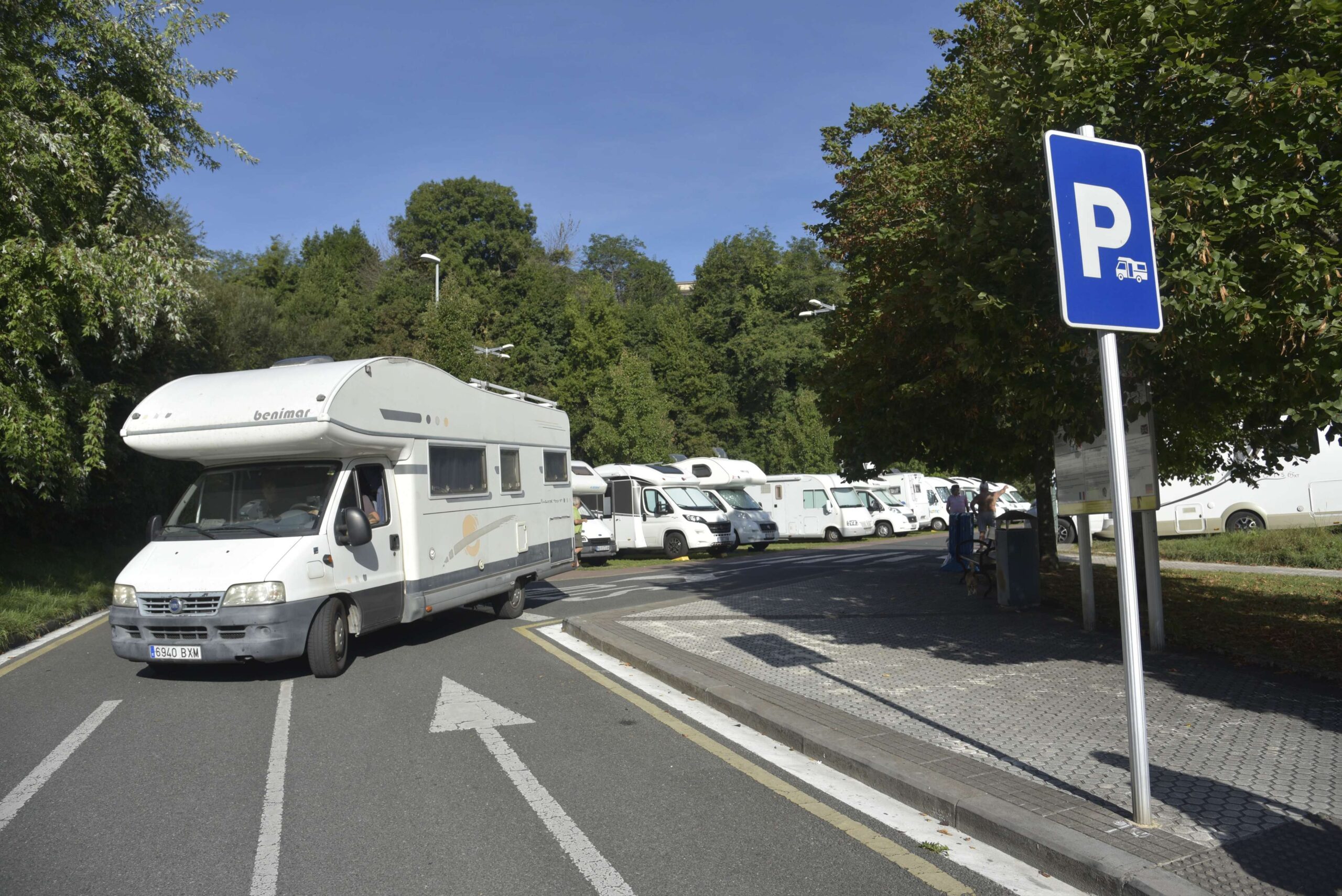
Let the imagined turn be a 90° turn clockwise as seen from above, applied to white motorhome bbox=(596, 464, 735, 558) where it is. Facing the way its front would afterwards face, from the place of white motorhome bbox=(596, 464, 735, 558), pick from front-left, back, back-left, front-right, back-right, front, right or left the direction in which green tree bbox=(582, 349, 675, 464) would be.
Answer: back-right

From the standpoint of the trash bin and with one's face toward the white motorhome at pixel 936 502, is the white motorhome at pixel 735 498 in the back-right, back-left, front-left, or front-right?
front-left

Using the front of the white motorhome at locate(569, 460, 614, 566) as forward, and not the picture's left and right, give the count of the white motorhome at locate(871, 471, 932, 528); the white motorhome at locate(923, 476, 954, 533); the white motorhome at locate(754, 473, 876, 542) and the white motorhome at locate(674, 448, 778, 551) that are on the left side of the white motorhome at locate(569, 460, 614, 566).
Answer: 4

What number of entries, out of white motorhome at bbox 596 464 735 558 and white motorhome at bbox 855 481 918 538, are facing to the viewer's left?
0

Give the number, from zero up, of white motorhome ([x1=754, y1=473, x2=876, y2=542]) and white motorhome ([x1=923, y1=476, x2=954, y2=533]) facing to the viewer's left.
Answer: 0

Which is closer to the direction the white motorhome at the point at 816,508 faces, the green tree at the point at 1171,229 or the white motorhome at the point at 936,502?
the green tree

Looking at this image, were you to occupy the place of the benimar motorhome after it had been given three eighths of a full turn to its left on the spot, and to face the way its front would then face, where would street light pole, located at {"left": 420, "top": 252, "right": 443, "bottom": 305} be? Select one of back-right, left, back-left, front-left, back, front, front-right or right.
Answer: left

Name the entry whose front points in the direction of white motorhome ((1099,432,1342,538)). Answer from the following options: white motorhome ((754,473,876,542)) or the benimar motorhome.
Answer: white motorhome ((754,473,876,542))

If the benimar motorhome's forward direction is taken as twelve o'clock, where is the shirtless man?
The shirtless man is roughly at 7 o'clock from the benimar motorhome.

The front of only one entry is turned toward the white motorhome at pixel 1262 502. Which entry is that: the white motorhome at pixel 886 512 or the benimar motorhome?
the white motorhome at pixel 886 512

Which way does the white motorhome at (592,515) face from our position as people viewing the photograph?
facing the viewer and to the right of the viewer

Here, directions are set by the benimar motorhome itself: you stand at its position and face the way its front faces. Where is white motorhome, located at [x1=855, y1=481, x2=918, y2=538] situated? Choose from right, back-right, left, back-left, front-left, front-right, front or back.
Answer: back

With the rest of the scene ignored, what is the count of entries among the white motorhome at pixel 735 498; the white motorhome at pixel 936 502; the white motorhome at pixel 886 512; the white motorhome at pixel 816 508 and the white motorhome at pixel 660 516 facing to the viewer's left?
0

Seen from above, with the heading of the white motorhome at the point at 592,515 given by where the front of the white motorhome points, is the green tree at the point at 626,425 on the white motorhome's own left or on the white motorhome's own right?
on the white motorhome's own left
